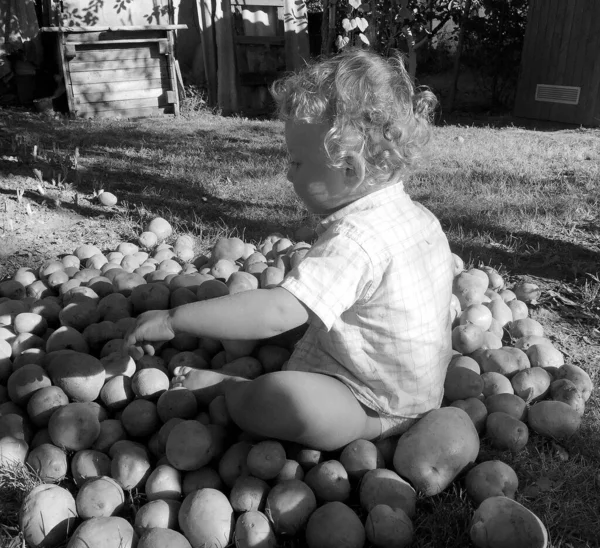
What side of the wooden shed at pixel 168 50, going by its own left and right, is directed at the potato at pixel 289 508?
front

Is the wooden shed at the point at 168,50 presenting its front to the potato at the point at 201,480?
yes

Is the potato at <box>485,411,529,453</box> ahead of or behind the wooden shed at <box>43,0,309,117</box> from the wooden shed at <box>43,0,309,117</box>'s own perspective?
ahead

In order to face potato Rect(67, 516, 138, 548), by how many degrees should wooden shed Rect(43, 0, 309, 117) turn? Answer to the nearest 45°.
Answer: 0° — it already faces it

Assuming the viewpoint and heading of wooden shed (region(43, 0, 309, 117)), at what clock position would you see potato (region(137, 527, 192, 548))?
The potato is roughly at 12 o'clock from the wooden shed.

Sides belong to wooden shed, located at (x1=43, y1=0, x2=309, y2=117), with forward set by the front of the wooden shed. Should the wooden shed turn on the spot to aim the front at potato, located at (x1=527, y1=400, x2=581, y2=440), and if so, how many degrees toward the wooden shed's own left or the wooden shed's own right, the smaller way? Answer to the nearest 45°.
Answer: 0° — it already faces it

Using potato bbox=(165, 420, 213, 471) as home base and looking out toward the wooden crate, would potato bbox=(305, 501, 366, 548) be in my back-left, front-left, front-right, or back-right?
back-right

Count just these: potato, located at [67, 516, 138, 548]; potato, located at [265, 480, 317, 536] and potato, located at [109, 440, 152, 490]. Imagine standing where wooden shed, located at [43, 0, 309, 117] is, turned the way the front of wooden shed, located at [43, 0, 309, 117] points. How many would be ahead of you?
3

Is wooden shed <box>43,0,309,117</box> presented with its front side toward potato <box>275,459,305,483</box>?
yes

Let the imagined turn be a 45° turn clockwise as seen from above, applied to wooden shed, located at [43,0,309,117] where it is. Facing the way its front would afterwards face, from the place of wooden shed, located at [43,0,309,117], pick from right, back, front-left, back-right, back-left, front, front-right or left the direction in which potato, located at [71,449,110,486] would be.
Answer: front-left

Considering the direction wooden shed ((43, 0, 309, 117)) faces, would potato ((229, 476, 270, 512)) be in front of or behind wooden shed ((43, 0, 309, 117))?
in front

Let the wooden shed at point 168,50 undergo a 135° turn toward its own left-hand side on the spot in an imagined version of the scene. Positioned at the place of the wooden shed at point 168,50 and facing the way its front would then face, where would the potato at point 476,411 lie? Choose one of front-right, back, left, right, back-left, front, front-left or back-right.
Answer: back-right

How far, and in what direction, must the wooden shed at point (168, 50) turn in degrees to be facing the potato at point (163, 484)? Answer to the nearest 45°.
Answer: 0° — it already faces it

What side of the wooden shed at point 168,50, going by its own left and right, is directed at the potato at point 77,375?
front

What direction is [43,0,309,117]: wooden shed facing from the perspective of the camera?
toward the camera

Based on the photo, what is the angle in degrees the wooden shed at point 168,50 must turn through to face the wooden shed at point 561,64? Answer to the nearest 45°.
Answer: approximately 90° to its left

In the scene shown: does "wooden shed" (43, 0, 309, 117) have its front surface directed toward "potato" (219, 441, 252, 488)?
yes

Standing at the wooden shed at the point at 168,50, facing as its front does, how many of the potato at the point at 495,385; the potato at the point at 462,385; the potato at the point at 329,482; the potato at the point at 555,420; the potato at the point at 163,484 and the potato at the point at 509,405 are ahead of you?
6

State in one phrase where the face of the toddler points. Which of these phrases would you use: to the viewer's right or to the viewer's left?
to the viewer's left

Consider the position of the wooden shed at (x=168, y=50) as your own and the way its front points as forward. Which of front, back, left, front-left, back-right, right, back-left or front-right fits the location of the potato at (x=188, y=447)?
front

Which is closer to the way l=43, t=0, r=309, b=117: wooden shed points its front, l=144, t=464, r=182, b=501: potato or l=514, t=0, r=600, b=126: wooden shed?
the potato
